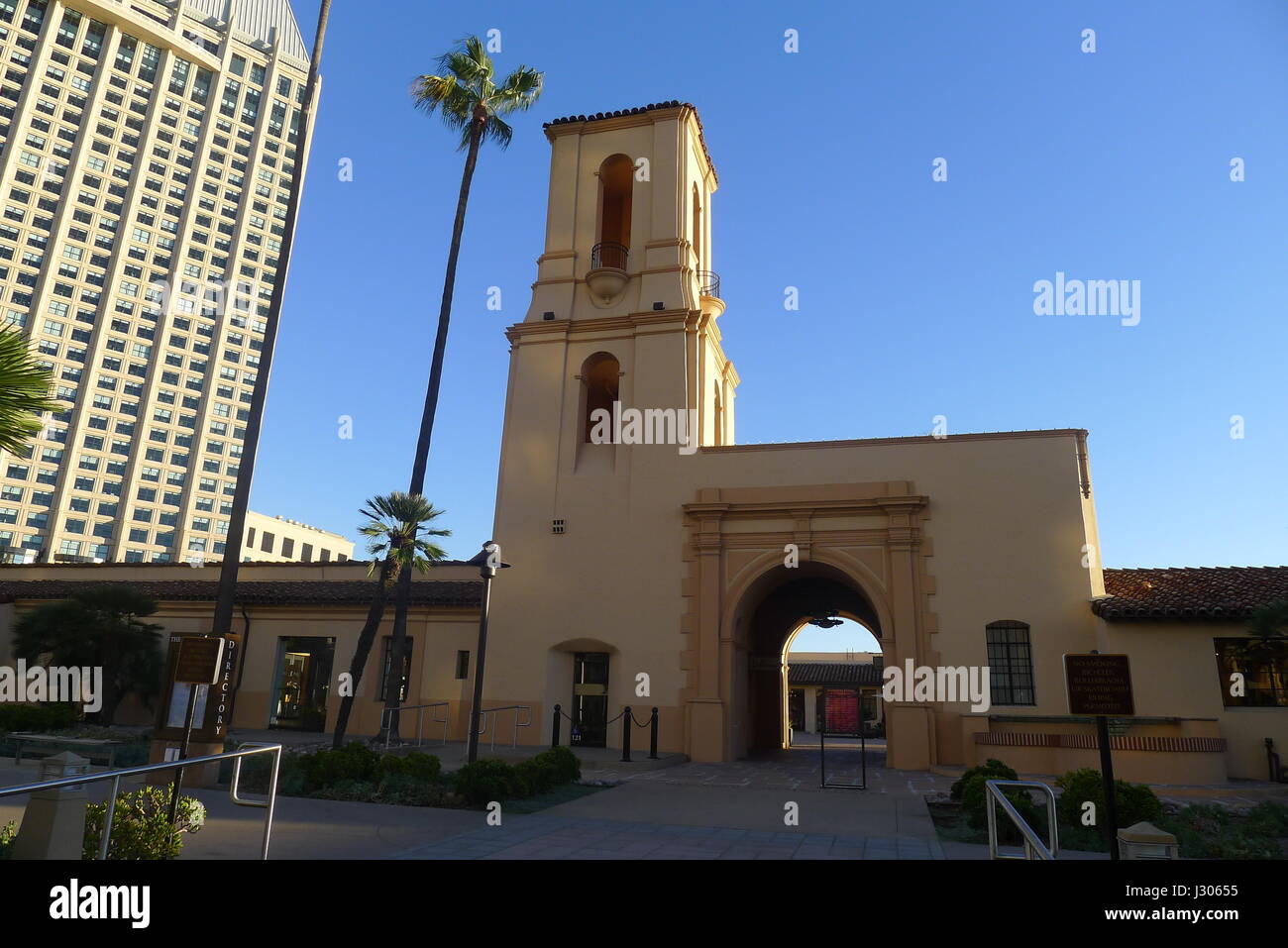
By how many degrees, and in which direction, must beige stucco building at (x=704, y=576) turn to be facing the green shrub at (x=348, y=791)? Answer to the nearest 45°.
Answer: approximately 45° to its right

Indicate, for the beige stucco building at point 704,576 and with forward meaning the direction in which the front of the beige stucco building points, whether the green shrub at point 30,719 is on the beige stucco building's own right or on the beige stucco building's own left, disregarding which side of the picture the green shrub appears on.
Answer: on the beige stucco building's own right

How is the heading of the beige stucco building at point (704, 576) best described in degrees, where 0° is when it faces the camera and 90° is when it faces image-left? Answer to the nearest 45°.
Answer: approximately 0°

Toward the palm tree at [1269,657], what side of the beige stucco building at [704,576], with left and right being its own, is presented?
left

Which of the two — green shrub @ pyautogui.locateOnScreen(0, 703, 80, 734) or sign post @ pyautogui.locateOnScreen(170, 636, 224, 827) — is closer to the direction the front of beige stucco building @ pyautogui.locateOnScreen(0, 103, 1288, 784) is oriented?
the sign post

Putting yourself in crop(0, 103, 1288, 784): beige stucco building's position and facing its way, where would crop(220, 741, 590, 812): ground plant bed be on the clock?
The ground plant bed is roughly at 1 o'clock from the beige stucco building.

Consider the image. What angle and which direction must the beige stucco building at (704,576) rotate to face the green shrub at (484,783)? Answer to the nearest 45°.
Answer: approximately 45° to its right

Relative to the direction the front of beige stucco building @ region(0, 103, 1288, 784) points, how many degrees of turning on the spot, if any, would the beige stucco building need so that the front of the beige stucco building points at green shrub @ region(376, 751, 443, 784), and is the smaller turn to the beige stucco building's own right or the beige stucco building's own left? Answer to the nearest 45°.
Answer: approximately 45° to the beige stucco building's own right
